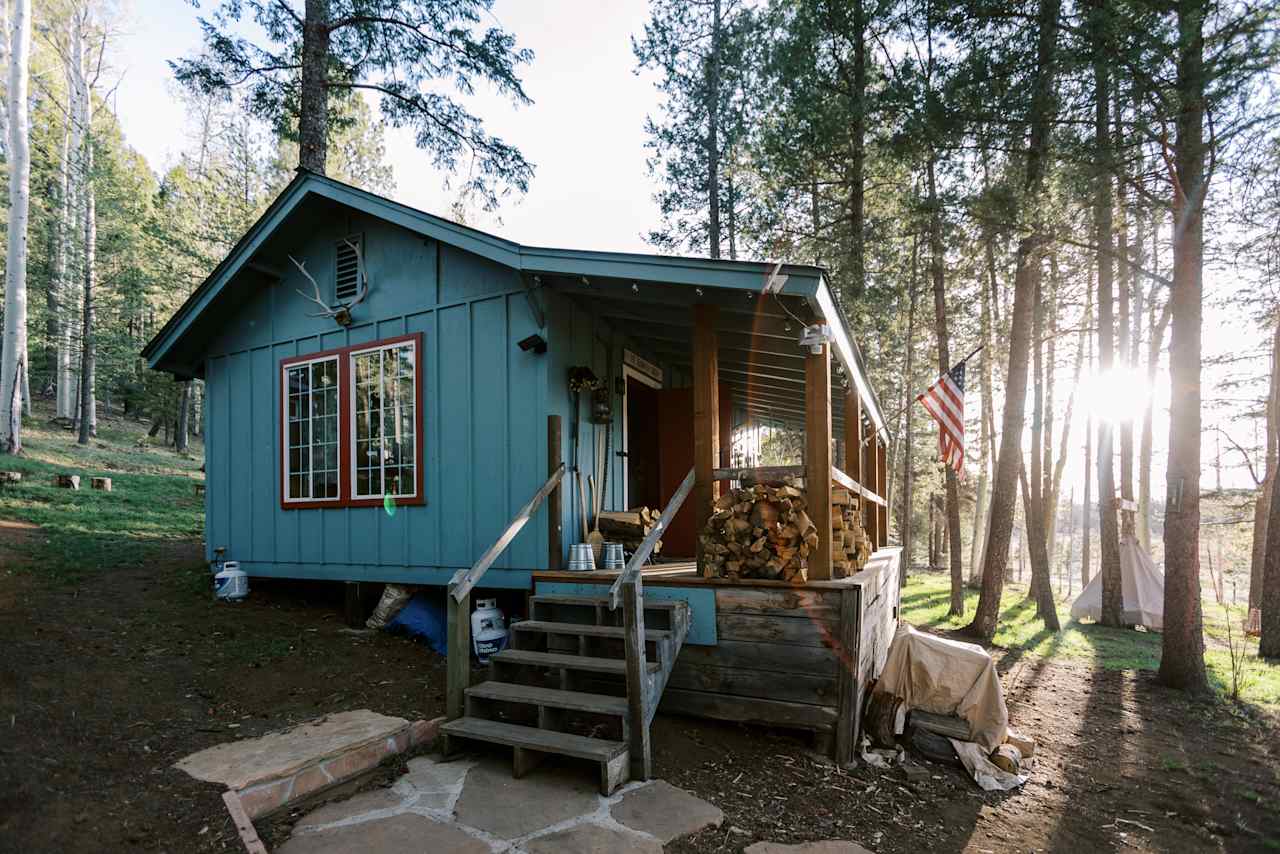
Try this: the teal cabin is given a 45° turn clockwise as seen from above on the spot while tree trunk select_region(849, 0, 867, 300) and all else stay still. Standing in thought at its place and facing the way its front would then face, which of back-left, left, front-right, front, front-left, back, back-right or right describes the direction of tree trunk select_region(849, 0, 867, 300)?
back-left

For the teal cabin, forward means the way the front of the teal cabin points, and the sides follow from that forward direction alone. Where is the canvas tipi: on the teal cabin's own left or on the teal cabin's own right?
on the teal cabin's own left

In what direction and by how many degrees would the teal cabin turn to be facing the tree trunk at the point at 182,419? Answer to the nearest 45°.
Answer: approximately 180°

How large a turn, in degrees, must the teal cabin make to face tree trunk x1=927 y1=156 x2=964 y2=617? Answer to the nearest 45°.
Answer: approximately 90° to its left

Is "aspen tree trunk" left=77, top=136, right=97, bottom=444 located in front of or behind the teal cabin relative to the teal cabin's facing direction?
behind

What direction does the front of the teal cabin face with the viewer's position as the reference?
facing the viewer and to the right of the viewer
